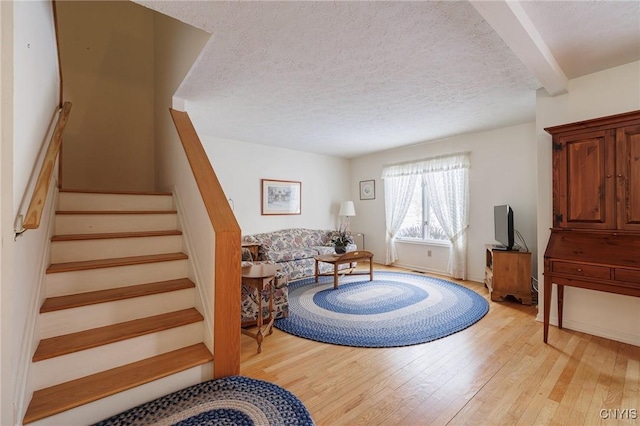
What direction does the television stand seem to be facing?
to the viewer's left

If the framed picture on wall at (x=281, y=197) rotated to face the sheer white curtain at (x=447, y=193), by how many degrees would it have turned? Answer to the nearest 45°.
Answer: approximately 45° to its left

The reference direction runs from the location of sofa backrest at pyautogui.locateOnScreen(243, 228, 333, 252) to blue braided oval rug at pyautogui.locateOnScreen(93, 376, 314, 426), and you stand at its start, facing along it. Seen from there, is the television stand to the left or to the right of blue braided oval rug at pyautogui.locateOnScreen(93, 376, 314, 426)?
left

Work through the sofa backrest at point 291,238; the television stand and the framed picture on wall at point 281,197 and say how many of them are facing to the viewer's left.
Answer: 1

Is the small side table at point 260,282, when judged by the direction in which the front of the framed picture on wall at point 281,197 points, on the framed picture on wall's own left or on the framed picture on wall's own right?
on the framed picture on wall's own right

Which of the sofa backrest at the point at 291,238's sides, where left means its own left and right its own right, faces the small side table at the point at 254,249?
right

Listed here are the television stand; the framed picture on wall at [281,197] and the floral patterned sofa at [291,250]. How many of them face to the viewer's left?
1

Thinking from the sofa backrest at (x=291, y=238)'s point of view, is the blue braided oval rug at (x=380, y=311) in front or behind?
in front

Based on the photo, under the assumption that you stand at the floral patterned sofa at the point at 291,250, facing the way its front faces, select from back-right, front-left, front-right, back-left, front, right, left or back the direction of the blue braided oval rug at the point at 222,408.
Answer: front-right

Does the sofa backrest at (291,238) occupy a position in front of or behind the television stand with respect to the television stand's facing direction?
in front

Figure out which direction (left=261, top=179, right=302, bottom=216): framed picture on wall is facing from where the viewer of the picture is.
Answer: facing the viewer and to the right of the viewer
